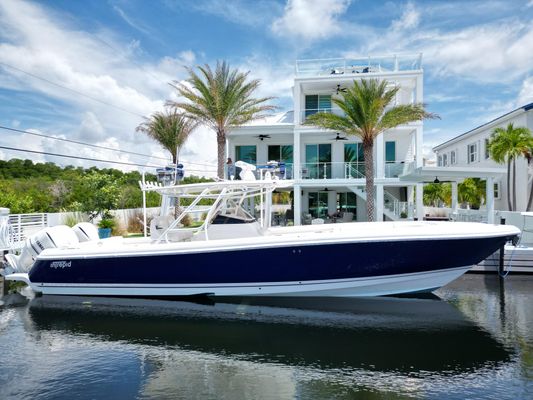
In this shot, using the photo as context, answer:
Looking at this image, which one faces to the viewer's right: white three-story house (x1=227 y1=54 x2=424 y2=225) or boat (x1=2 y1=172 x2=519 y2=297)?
the boat

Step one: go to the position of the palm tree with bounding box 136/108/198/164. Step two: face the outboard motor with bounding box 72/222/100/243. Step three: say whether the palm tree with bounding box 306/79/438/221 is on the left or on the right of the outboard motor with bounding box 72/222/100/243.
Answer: left

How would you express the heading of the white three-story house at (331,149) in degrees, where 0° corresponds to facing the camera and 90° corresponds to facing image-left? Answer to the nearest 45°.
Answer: approximately 0°

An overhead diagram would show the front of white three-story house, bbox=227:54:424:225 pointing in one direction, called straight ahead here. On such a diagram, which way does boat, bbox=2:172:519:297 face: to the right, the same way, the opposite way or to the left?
to the left

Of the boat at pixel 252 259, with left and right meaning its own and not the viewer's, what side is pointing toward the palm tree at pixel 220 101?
left

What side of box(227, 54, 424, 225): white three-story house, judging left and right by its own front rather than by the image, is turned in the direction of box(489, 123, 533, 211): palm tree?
left

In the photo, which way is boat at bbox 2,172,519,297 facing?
to the viewer's right

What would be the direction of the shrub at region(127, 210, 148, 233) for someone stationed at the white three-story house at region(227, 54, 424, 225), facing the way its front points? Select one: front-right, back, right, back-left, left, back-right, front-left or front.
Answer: right

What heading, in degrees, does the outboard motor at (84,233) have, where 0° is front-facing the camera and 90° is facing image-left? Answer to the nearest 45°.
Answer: approximately 270°
